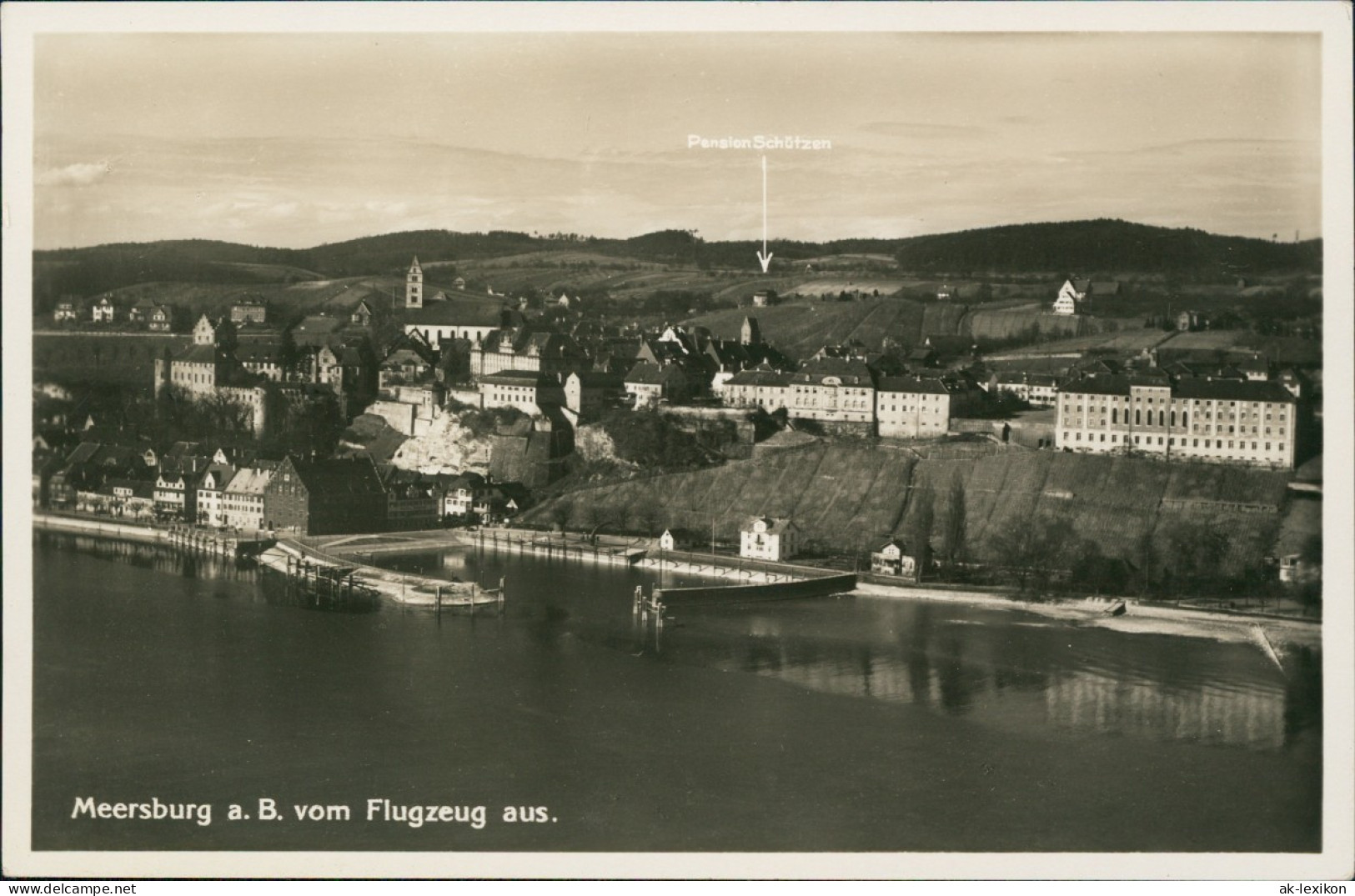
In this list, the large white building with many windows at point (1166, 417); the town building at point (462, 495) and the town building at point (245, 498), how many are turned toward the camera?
3

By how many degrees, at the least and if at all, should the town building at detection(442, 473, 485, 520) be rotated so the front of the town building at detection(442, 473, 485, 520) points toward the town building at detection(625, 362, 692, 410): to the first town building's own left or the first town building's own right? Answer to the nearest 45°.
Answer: approximately 90° to the first town building's own left

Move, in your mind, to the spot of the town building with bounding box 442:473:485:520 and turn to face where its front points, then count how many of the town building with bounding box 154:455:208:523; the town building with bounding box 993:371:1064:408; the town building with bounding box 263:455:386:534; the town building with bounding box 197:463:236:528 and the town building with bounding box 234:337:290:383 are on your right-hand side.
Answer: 4

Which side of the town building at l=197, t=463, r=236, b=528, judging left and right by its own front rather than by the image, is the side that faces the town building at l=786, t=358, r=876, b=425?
left

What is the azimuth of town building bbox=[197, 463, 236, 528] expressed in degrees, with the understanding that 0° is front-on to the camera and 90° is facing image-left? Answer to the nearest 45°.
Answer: approximately 0°
